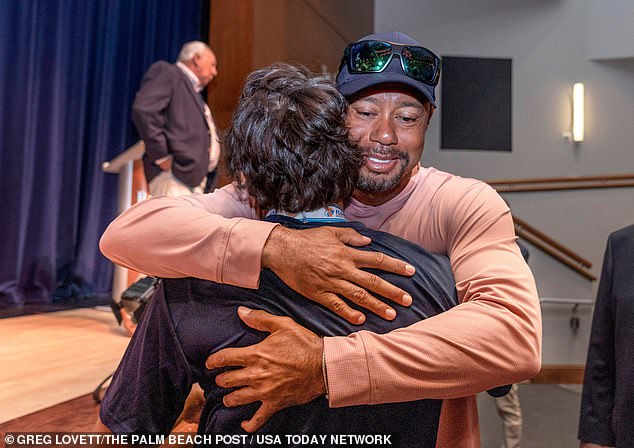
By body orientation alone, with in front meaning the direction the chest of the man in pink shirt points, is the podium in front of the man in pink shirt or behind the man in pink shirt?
behind

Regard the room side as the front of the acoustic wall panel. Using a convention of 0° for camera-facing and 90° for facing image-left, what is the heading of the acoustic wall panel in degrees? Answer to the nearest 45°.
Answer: approximately 0°

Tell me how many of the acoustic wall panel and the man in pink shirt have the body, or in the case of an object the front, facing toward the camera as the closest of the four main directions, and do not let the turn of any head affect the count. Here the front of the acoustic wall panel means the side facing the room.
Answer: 2

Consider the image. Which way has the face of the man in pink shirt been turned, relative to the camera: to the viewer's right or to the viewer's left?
to the viewer's left

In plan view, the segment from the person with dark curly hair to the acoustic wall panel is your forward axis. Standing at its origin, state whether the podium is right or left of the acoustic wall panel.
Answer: left
